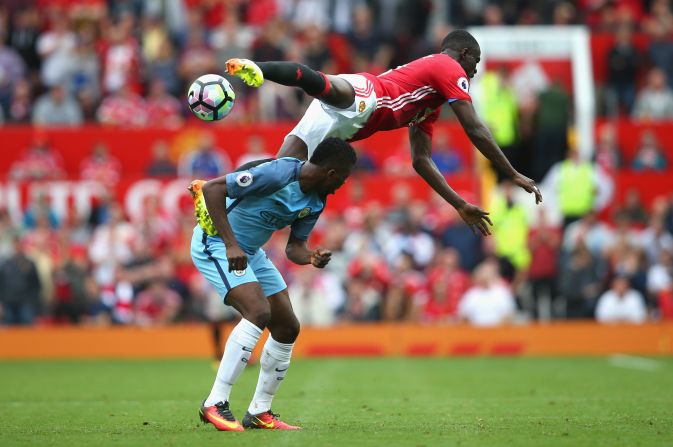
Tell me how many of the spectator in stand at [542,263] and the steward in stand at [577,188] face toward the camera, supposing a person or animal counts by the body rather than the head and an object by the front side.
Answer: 2

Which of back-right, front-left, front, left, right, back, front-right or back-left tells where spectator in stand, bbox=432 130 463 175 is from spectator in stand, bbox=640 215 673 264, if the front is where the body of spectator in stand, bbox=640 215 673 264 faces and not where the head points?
right

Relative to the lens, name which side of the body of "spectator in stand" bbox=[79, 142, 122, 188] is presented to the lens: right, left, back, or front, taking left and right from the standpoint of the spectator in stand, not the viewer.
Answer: front

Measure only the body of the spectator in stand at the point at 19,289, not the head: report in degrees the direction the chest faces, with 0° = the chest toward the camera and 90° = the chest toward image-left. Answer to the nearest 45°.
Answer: approximately 0°

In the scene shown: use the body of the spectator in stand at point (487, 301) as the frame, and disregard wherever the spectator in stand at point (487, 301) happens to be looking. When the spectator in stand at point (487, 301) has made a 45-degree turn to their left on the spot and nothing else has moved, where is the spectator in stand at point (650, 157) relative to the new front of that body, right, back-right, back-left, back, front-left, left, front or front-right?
left

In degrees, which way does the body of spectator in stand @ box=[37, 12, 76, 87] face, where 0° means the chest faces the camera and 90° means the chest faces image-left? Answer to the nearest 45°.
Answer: approximately 0°
